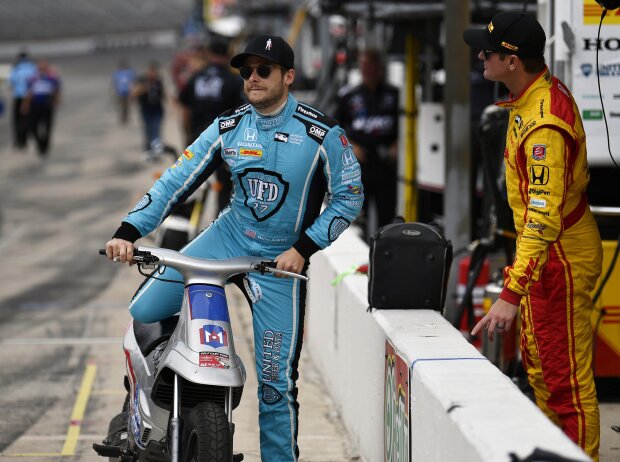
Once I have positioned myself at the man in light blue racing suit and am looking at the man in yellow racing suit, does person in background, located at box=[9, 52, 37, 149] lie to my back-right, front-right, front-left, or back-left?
back-left

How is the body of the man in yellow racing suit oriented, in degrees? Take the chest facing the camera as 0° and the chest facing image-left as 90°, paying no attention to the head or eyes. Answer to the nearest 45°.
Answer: approximately 90°

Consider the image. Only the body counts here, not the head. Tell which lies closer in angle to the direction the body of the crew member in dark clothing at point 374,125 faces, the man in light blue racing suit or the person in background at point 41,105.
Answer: the man in light blue racing suit

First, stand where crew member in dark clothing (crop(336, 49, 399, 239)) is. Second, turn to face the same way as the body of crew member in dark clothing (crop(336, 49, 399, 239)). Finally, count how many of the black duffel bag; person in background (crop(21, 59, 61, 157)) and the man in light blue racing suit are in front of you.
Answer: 2

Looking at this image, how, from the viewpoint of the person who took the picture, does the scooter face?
facing the viewer and to the right of the viewer

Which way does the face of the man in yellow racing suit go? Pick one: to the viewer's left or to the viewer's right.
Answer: to the viewer's left

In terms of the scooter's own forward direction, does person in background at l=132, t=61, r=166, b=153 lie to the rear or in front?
to the rear

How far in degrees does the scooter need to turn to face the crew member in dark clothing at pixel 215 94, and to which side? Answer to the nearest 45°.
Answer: approximately 135° to its left

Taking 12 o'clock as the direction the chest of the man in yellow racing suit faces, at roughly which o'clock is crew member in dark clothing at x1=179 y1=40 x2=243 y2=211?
The crew member in dark clothing is roughly at 2 o'clock from the man in yellow racing suit.
